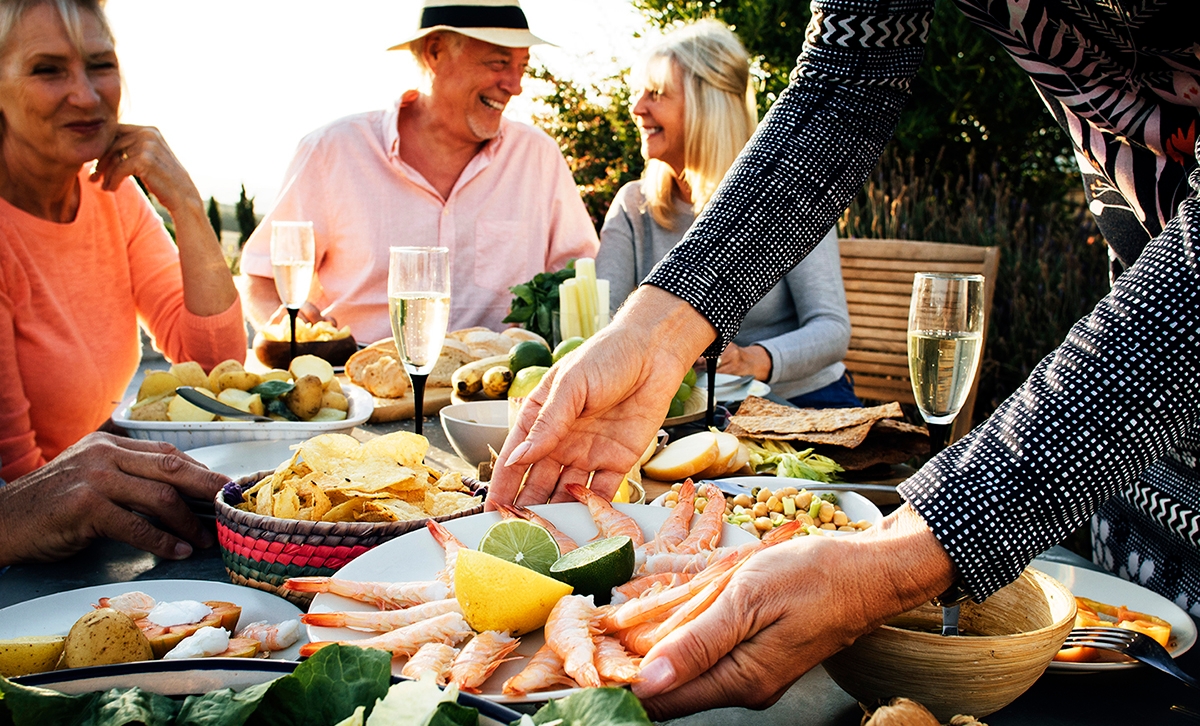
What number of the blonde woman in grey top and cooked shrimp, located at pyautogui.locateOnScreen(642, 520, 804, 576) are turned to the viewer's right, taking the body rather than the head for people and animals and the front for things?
0

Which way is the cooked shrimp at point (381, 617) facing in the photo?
to the viewer's right

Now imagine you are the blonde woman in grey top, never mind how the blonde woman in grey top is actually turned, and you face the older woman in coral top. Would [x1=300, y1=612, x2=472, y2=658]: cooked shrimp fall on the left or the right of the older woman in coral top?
left

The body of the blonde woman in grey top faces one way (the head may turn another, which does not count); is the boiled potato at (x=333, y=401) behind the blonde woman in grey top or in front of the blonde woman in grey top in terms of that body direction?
in front

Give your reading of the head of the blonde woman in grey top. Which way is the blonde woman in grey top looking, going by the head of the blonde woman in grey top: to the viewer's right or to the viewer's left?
to the viewer's left

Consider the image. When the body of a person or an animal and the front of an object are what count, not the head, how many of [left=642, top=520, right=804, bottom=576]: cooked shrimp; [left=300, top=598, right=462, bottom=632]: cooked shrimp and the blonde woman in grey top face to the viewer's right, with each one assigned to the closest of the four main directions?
1

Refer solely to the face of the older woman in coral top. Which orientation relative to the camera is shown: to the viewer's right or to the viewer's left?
to the viewer's right

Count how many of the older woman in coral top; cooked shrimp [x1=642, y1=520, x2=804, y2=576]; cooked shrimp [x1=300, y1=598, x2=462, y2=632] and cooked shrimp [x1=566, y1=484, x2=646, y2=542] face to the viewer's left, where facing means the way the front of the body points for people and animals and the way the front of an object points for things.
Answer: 1

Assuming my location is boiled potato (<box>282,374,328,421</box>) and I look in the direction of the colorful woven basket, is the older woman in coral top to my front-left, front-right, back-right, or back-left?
back-right

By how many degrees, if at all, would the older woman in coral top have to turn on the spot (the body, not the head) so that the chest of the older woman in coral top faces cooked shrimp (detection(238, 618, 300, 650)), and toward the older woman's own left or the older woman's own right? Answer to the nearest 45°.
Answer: approximately 45° to the older woman's own right

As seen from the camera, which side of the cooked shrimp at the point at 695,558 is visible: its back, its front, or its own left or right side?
left

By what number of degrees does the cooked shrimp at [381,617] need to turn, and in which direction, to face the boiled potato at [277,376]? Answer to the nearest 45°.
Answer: approximately 90° to its left

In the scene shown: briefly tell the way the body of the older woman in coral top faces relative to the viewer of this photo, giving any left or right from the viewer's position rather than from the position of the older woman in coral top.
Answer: facing the viewer and to the right of the viewer

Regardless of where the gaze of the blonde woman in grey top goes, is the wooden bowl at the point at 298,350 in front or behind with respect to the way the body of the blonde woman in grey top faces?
in front

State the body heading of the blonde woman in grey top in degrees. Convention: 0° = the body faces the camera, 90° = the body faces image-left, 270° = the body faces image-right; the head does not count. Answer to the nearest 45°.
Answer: approximately 45°

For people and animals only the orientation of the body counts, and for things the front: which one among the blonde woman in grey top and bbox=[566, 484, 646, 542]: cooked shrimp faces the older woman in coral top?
the blonde woman in grey top
